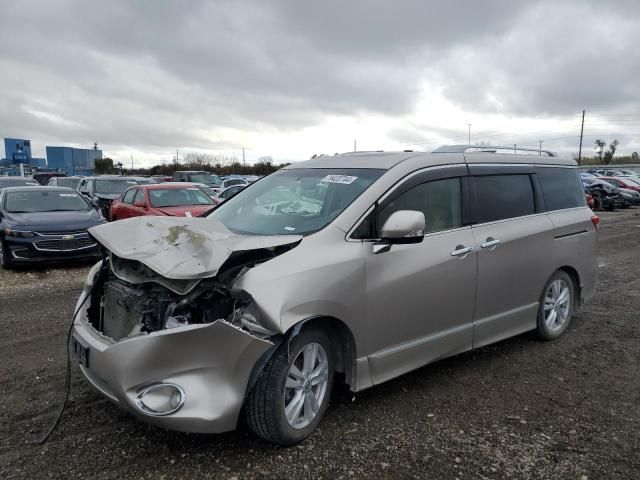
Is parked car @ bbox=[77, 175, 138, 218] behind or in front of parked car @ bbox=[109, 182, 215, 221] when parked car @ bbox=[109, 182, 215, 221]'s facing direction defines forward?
behind

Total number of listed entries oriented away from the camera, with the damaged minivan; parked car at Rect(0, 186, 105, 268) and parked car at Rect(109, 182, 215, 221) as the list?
0

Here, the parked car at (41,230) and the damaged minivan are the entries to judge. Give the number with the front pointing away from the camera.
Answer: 0

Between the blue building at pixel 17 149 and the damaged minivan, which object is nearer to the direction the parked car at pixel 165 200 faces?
the damaged minivan

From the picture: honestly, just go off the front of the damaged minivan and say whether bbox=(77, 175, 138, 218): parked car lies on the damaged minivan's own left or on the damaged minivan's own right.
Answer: on the damaged minivan's own right

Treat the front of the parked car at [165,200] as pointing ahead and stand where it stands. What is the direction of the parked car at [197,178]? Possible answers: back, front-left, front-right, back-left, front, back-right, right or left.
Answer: back-left

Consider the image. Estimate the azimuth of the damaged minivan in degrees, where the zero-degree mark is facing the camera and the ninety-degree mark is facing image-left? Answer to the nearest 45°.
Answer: approximately 45°

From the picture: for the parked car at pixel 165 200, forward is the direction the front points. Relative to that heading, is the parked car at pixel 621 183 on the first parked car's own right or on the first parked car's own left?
on the first parked car's own left

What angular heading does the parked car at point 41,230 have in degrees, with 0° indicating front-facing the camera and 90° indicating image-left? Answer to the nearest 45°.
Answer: approximately 315°

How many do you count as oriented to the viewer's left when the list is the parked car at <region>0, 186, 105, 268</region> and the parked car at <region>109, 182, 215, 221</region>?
0

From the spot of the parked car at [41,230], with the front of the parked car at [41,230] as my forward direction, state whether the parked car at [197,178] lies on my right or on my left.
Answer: on my left

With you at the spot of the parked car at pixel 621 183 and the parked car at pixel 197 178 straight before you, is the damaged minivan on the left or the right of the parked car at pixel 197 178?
left

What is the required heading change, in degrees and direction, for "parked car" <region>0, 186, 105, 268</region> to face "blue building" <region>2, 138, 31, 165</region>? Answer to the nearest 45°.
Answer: approximately 135° to its left

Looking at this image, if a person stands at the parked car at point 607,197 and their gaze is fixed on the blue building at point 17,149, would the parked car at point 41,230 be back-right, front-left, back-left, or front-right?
front-left

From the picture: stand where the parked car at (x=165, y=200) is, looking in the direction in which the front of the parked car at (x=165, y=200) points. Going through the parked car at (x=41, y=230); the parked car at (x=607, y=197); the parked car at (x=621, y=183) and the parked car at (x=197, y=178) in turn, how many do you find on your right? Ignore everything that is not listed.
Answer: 1

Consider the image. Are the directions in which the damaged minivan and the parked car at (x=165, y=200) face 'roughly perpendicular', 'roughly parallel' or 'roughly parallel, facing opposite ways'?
roughly perpendicular

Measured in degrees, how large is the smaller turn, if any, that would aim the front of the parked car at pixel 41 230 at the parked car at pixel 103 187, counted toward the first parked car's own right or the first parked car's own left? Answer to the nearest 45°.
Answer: approximately 135° to the first parked car's own left

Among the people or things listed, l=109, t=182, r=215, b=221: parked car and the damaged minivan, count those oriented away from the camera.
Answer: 0
